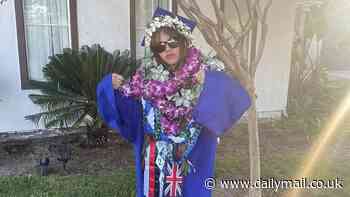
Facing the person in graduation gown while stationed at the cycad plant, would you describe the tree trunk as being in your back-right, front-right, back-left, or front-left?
front-left

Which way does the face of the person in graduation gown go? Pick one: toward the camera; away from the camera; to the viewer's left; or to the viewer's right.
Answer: toward the camera

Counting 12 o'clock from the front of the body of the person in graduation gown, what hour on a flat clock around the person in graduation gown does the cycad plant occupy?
The cycad plant is roughly at 5 o'clock from the person in graduation gown.

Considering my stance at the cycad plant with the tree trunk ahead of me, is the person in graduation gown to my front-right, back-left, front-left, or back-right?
front-right

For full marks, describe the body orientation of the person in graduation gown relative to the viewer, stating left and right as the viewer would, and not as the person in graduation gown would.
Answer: facing the viewer

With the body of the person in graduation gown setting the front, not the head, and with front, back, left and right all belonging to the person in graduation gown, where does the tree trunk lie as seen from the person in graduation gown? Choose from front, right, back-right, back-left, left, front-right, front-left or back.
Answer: back-left
